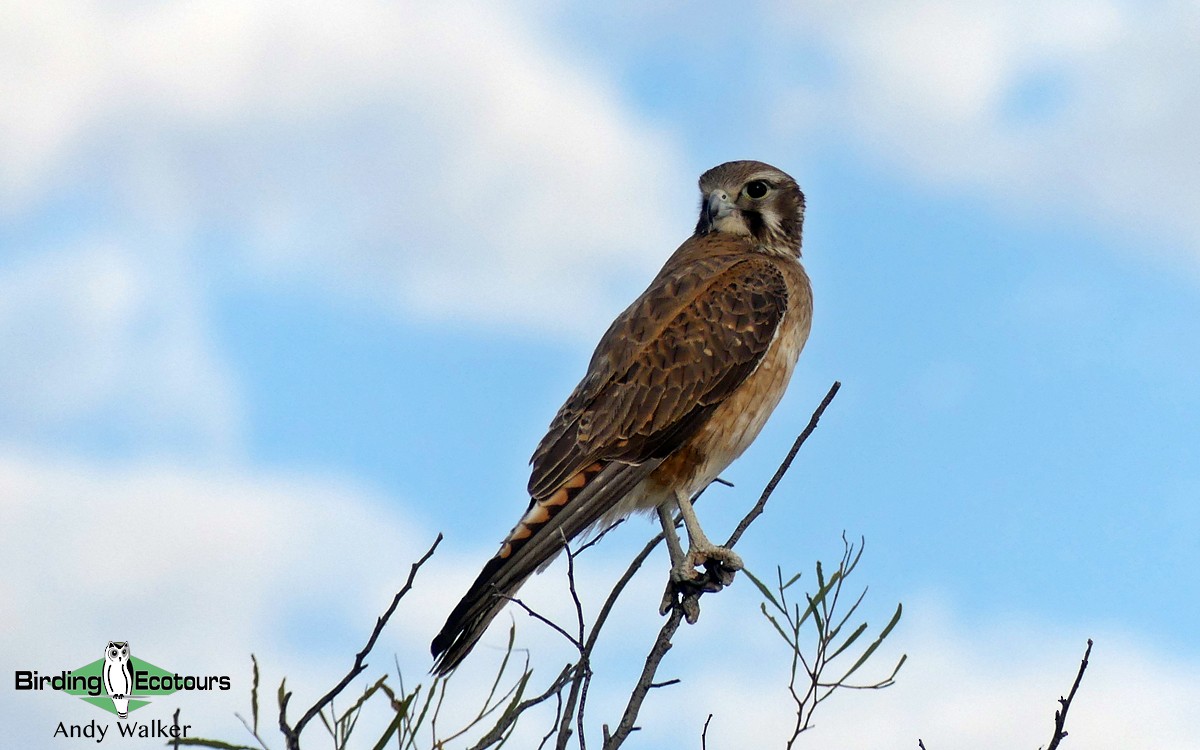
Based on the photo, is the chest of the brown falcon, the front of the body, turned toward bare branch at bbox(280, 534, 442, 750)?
no

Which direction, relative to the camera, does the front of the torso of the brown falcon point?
to the viewer's right

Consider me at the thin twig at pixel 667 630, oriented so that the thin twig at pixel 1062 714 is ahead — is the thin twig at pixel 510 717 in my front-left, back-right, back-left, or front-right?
back-right
